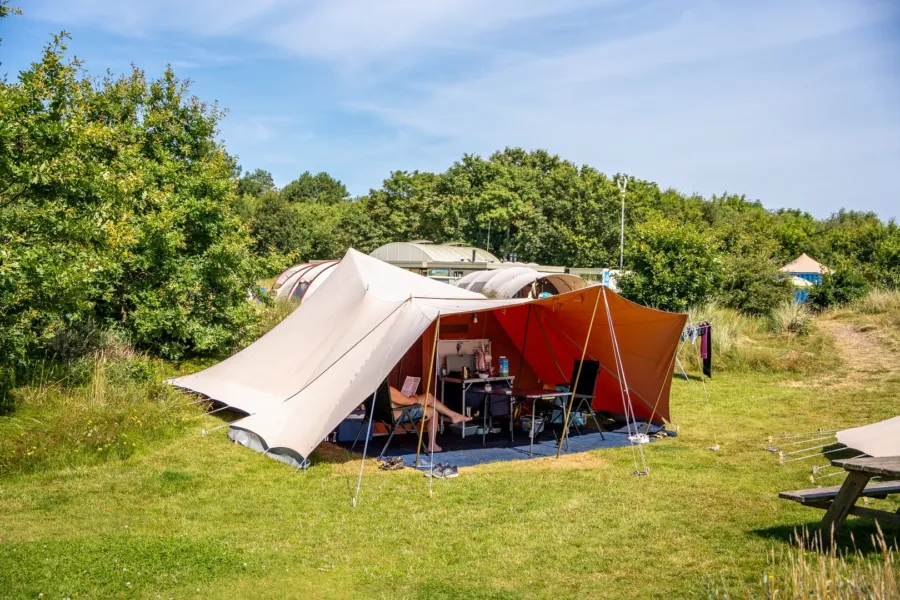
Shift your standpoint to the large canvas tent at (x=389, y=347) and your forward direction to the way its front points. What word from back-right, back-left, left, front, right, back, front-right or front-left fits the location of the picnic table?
front

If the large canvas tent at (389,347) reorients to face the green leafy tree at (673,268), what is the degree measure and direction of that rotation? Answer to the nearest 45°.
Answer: approximately 90° to its left

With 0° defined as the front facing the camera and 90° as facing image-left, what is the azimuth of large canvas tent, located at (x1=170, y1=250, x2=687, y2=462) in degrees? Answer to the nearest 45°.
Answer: approximately 315°

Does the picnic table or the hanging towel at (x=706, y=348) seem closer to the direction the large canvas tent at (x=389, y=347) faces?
the picnic table

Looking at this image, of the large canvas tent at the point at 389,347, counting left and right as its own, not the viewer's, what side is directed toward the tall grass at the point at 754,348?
left

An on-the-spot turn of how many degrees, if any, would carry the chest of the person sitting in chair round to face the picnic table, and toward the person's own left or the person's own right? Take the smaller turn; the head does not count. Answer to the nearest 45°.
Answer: approximately 45° to the person's own right

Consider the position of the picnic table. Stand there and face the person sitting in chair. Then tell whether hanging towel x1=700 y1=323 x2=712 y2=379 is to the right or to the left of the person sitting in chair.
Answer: right

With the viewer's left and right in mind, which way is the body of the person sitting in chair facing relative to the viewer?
facing to the right of the viewer

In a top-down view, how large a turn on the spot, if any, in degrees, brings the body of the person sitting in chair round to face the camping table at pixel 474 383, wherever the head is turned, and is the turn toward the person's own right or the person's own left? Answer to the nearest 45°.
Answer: approximately 45° to the person's own left

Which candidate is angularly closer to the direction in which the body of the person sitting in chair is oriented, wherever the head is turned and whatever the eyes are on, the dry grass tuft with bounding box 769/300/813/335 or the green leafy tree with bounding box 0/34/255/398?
the dry grass tuft

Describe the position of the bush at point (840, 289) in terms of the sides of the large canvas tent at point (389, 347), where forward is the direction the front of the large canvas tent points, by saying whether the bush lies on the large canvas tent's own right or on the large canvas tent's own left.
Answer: on the large canvas tent's own left

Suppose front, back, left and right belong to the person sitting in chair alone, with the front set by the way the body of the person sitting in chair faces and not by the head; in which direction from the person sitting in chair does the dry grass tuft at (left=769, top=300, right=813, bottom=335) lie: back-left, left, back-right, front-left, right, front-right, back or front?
front-left

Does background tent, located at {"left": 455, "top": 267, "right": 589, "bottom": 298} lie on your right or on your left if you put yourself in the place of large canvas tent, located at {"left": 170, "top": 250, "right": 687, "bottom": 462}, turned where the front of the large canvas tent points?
on your left
